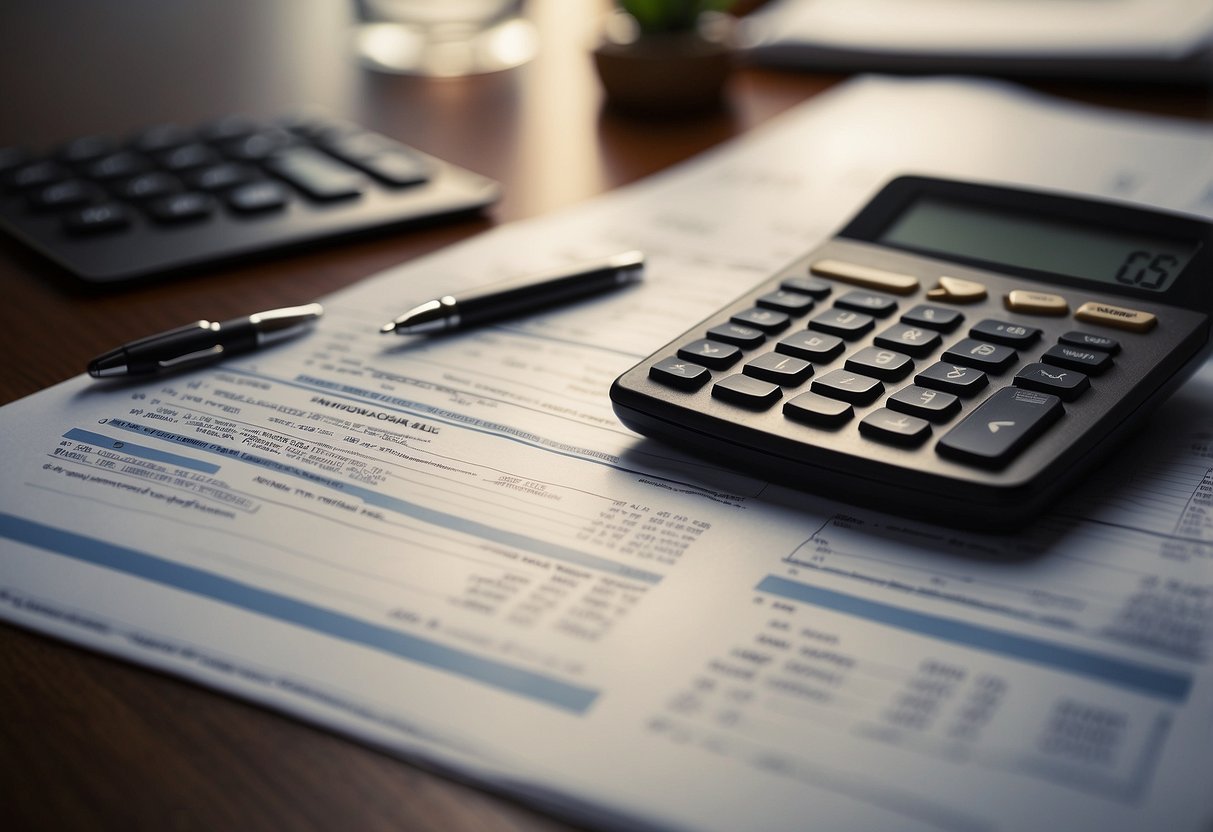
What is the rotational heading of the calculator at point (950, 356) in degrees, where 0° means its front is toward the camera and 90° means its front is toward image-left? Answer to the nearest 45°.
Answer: approximately 45°

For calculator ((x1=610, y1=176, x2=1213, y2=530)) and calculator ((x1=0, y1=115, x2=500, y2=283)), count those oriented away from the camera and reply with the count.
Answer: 0

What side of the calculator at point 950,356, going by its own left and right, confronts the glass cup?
right
